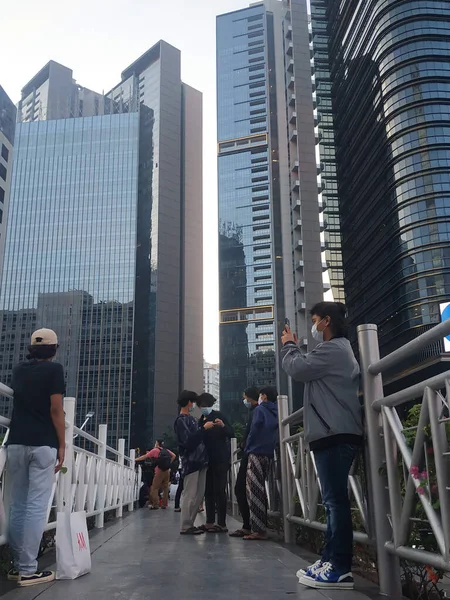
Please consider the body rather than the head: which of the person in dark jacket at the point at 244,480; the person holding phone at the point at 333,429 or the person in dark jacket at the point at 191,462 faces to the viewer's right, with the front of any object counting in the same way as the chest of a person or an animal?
the person in dark jacket at the point at 191,462

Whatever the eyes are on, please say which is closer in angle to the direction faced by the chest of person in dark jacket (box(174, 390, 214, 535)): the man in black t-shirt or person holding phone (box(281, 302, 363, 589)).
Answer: the person holding phone

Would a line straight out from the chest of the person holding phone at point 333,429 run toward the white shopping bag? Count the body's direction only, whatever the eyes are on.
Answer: yes

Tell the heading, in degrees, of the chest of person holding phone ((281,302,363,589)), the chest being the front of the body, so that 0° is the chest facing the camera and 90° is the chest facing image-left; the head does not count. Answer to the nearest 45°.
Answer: approximately 90°

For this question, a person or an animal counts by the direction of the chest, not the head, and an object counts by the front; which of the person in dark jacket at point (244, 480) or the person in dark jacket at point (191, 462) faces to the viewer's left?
the person in dark jacket at point (244, 480)

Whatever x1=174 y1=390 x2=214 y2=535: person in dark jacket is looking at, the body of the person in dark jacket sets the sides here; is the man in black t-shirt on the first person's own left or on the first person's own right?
on the first person's own right

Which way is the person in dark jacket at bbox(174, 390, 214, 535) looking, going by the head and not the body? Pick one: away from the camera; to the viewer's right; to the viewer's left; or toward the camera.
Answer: to the viewer's right

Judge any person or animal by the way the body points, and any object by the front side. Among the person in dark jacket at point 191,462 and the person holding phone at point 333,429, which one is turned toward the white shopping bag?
the person holding phone

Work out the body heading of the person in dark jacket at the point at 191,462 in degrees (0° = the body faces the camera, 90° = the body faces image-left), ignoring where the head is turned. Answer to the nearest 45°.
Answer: approximately 270°

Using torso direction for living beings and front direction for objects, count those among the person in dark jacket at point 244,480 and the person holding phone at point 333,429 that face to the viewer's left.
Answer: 2
